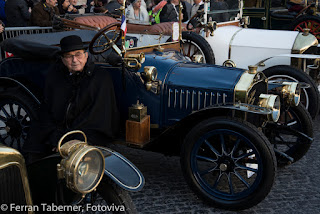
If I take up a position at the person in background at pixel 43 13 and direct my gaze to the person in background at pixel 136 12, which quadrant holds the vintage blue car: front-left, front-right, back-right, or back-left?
front-right

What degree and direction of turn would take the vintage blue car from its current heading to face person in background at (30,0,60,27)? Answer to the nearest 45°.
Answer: approximately 180°

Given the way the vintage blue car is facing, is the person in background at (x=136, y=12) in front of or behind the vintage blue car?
behind

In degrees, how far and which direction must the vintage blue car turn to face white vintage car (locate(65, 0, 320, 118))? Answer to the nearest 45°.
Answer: approximately 90° to its left

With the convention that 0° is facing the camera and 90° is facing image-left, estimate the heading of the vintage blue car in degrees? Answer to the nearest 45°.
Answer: approximately 315°

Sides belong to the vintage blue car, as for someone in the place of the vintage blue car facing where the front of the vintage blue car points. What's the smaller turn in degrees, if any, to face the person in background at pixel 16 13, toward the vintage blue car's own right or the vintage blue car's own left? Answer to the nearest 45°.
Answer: approximately 180°
